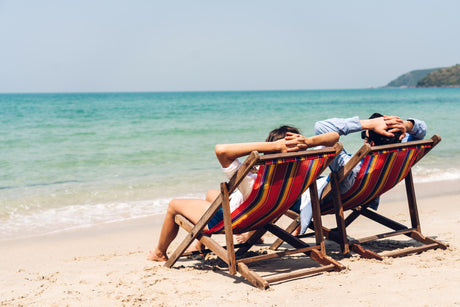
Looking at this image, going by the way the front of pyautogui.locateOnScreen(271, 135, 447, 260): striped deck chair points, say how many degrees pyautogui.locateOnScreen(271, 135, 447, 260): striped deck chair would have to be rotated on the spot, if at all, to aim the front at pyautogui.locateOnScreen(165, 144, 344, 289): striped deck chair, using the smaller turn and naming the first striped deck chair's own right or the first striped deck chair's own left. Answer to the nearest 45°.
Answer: approximately 90° to the first striped deck chair's own left

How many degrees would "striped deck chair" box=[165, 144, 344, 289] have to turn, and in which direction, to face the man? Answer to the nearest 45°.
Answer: approximately 90° to its right

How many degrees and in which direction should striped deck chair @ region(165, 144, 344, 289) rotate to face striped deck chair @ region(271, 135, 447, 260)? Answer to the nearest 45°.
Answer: approximately 90° to its right

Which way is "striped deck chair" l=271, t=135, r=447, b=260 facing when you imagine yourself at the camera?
facing away from the viewer and to the left of the viewer

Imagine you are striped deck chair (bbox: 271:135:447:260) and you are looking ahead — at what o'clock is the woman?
The woman is roughly at 9 o'clock from the striped deck chair.

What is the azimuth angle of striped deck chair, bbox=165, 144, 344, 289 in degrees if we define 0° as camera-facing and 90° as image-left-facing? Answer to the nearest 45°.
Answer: approximately 135°
